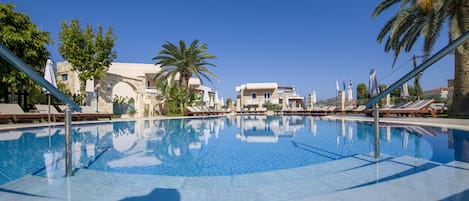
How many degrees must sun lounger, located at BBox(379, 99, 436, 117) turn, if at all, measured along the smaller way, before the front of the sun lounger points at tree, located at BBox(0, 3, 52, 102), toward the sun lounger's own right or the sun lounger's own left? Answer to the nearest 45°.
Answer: approximately 45° to the sun lounger's own left

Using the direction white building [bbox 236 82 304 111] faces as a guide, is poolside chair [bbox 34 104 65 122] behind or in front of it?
in front

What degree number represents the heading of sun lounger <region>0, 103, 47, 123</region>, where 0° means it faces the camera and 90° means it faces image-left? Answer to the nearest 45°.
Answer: approximately 270°

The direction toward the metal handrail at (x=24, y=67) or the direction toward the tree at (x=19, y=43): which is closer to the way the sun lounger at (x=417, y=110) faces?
the tree

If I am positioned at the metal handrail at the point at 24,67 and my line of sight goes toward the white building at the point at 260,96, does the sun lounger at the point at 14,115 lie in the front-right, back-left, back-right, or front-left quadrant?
front-left

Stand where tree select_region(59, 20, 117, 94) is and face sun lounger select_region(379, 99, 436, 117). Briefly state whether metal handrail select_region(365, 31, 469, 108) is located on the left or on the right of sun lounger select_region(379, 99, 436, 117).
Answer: right

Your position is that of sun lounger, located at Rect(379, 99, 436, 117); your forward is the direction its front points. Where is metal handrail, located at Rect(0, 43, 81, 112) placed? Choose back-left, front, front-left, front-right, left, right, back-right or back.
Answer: left

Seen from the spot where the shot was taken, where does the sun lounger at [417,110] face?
facing to the left of the viewer

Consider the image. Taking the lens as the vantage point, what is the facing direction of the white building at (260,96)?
facing the viewer

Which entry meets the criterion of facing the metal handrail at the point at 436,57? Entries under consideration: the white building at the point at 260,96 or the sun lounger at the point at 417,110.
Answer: the white building

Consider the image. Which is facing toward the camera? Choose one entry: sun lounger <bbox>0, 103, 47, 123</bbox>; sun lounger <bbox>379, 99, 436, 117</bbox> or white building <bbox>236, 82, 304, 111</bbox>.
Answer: the white building

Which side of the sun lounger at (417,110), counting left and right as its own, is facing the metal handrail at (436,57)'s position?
left
